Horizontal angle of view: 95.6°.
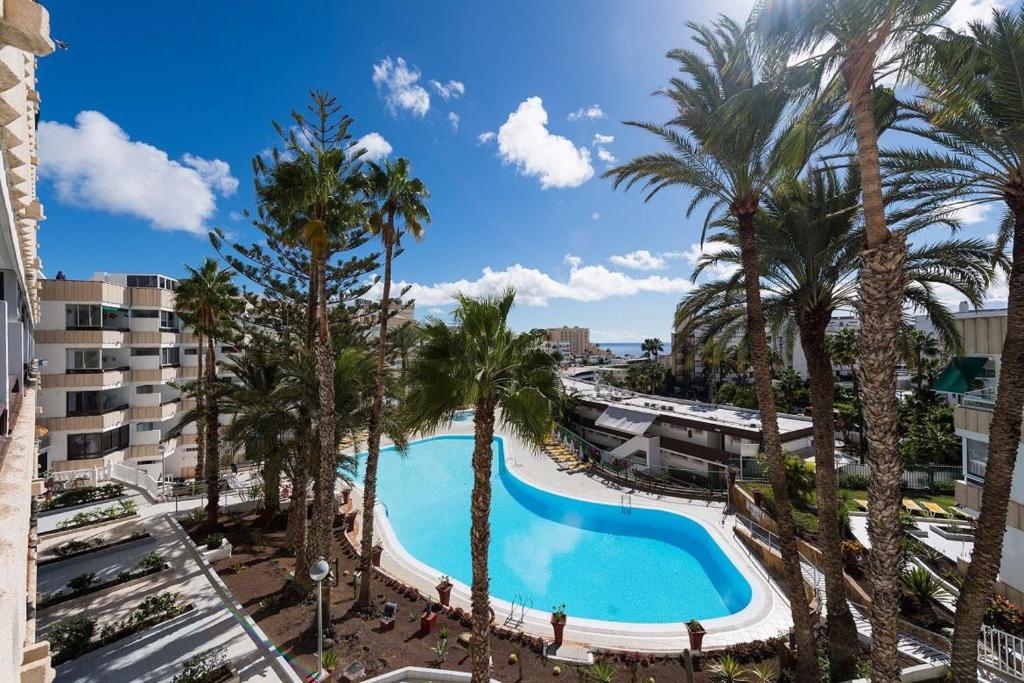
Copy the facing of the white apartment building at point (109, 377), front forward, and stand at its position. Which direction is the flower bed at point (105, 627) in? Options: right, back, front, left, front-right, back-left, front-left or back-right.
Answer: front-right

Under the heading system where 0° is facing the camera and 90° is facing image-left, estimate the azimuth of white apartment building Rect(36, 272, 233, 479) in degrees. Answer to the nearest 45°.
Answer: approximately 315°

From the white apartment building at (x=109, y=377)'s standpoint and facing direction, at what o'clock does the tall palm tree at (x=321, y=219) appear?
The tall palm tree is roughly at 1 o'clock from the white apartment building.

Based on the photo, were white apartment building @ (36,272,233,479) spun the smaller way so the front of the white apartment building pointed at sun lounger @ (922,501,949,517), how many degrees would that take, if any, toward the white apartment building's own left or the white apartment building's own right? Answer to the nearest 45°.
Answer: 0° — it already faces it

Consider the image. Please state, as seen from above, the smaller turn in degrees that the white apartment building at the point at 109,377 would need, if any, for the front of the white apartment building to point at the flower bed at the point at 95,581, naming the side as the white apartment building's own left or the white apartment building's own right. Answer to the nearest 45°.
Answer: approximately 45° to the white apartment building's own right

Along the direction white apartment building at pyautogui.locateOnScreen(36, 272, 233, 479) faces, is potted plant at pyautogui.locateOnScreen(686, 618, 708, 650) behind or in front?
in front

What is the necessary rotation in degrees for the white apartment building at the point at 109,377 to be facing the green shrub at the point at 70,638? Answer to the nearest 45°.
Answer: approximately 45° to its right

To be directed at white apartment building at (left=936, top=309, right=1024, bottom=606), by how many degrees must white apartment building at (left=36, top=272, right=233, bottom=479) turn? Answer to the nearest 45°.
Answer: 0° — it already faces it

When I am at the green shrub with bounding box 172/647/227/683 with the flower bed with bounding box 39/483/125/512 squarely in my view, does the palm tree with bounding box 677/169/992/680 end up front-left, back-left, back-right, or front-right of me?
back-right

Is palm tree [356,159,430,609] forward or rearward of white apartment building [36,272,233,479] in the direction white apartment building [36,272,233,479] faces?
forward
